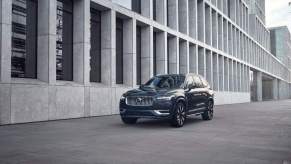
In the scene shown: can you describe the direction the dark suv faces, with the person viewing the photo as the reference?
facing the viewer and to the left of the viewer
